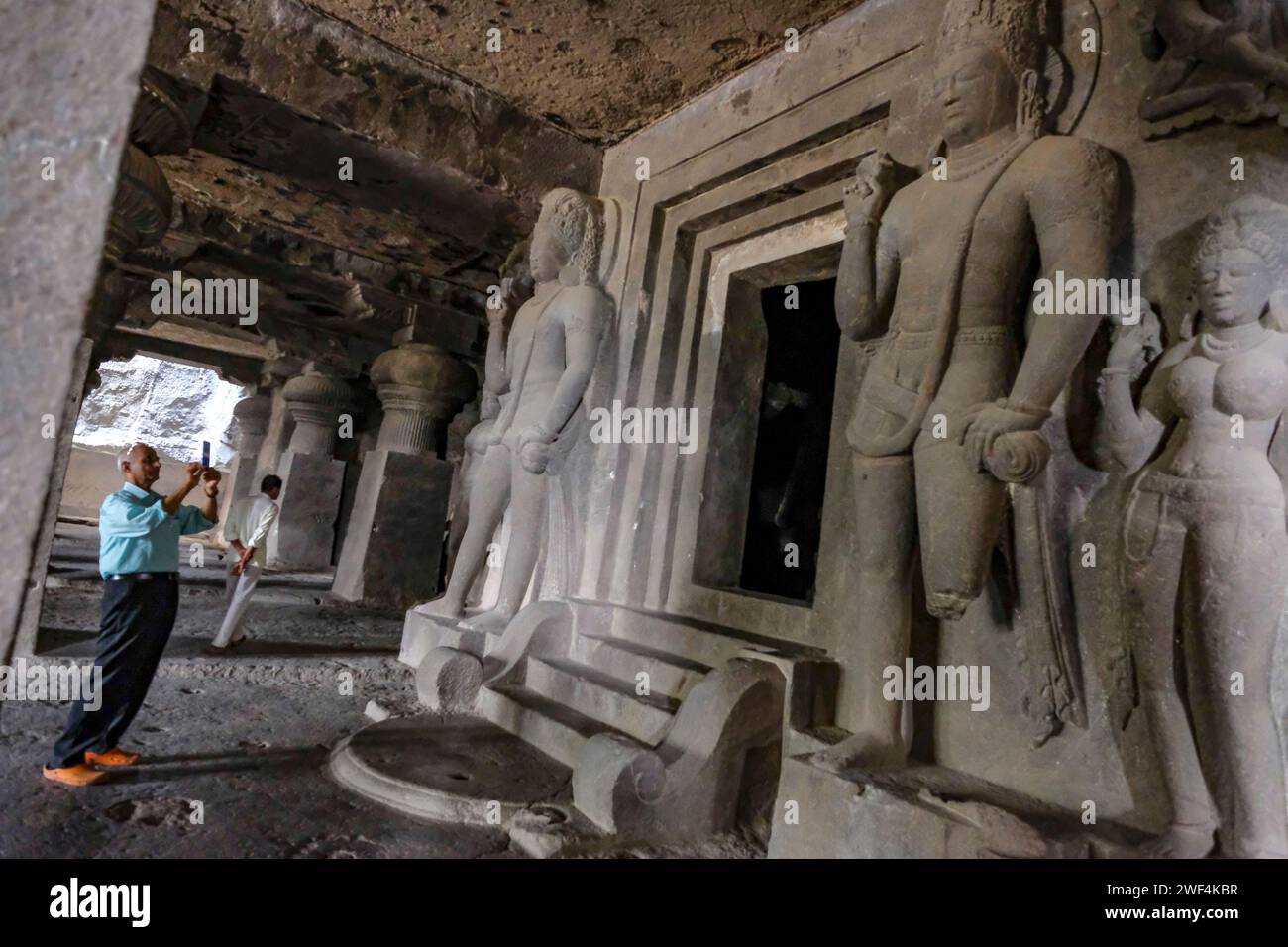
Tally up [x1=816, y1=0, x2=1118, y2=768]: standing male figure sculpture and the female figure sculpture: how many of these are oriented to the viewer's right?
0

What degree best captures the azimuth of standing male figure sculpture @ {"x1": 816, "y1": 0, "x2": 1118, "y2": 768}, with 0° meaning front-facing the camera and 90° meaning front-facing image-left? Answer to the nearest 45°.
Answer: approximately 45°

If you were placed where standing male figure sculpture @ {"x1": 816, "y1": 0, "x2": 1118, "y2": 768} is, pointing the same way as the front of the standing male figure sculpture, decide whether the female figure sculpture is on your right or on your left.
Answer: on your left

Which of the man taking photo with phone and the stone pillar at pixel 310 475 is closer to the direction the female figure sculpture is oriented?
the man taking photo with phone

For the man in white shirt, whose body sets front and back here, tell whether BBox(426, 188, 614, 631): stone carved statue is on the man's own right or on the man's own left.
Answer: on the man's own right

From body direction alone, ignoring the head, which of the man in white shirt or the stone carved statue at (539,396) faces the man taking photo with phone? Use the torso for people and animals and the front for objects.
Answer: the stone carved statue

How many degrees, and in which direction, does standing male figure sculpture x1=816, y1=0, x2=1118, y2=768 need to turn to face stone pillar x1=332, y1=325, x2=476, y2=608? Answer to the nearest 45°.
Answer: approximately 90° to its right

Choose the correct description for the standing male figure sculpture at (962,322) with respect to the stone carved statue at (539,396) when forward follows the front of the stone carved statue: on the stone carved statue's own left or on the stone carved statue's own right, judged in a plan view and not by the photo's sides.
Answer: on the stone carved statue's own left

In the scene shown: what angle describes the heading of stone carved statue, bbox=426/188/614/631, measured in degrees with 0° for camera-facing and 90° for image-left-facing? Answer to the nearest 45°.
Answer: approximately 45°
